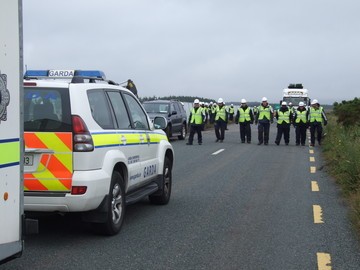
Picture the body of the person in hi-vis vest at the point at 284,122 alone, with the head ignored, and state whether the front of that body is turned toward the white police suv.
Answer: yes

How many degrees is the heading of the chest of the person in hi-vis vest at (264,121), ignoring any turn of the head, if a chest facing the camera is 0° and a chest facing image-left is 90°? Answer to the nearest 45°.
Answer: approximately 0°

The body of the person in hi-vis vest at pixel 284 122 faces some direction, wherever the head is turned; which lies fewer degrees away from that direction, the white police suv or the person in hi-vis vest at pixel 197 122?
the white police suv

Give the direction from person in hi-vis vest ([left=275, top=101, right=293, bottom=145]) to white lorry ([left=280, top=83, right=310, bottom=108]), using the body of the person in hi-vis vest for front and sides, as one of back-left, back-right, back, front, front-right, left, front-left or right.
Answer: back

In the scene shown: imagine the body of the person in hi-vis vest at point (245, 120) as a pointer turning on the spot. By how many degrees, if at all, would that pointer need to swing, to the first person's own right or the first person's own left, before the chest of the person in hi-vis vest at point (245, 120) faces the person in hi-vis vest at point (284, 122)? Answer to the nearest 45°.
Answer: approximately 90° to the first person's own left

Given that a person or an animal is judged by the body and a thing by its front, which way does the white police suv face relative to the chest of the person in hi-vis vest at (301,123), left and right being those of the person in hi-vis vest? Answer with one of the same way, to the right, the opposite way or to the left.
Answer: the opposite way

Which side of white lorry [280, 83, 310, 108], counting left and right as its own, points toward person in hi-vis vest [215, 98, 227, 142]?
front

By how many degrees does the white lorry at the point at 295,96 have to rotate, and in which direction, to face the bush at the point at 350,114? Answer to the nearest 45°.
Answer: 0° — it already faces it

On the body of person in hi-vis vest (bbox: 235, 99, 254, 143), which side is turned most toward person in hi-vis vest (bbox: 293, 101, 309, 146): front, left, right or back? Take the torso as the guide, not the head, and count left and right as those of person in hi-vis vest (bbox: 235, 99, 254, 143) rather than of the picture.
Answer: left

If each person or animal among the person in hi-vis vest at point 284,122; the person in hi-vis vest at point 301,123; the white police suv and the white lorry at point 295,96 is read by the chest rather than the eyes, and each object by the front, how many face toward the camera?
3

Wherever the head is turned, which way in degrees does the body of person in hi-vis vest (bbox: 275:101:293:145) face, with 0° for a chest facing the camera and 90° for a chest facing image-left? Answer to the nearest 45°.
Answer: approximately 0°
